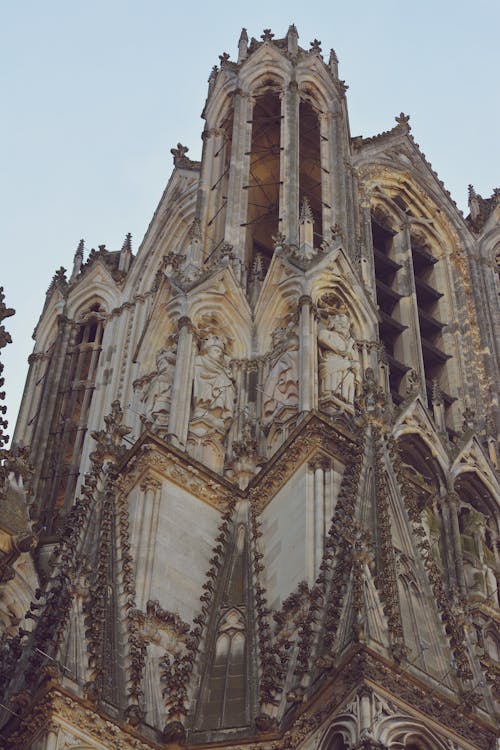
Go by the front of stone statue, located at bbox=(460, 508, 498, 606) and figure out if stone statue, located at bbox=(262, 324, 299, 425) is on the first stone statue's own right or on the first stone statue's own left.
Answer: on the first stone statue's own right

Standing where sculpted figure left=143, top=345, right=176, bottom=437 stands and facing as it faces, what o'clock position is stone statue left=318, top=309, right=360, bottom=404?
The stone statue is roughly at 8 o'clock from the sculpted figure.

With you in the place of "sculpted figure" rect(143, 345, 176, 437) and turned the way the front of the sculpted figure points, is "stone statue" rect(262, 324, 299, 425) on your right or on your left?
on your left

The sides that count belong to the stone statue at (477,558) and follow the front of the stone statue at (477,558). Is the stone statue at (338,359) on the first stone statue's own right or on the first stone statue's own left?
on the first stone statue's own right

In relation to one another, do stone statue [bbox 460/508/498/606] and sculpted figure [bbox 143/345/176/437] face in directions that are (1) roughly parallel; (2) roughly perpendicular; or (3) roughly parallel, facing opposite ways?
roughly perpendicular

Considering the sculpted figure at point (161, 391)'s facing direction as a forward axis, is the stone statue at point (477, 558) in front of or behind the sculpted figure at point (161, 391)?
behind

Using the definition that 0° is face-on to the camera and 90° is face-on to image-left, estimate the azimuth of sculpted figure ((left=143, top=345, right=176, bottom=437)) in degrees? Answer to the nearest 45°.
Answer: approximately 45°

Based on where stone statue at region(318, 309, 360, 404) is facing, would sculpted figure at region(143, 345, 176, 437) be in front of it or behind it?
behind

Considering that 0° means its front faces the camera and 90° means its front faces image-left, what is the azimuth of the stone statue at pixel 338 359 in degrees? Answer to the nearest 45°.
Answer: approximately 315°

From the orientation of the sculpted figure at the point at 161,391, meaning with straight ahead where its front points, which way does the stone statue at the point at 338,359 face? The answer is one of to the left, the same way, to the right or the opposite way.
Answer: to the left

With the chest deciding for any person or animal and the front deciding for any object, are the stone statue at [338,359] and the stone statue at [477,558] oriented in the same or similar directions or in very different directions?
same or similar directions

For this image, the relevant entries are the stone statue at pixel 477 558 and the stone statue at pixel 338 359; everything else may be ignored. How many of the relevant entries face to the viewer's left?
0

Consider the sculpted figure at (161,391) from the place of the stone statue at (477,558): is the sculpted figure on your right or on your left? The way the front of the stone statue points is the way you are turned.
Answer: on your right

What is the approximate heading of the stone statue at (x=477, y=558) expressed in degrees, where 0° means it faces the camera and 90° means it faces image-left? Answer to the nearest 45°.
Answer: approximately 315°
